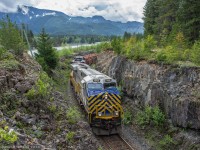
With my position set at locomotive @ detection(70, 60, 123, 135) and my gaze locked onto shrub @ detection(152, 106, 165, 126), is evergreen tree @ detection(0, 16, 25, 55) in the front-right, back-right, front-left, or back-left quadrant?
back-left

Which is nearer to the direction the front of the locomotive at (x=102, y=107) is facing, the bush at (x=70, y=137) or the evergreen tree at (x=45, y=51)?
the bush

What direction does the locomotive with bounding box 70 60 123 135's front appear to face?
toward the camera

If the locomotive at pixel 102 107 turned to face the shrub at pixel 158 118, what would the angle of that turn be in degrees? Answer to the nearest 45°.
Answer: approximately 90° to its left

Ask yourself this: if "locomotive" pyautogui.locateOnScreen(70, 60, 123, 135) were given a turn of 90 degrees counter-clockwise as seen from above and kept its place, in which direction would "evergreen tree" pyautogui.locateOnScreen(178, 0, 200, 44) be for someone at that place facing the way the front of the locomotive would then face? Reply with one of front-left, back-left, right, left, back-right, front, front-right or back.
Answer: front-left

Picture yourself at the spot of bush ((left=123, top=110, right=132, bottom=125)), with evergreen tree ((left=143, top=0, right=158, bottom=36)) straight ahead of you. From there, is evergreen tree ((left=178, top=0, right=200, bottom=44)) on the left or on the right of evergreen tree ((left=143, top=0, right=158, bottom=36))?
right

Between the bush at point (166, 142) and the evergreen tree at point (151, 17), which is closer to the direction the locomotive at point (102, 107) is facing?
the bush

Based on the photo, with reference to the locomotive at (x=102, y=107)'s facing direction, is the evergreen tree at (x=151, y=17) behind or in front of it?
behind

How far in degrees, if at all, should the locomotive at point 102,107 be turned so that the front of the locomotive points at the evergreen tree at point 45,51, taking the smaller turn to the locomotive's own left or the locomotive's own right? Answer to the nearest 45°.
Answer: approximately 135° to the locomotive's own right

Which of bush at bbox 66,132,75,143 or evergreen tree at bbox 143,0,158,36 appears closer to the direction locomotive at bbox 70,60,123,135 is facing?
the bush

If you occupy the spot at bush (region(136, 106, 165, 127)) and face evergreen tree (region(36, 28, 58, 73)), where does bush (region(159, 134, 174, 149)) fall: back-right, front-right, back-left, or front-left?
back-left

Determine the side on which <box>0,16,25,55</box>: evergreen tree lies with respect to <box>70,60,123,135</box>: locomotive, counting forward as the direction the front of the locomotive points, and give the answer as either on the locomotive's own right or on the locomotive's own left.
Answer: on the locomotive's own right

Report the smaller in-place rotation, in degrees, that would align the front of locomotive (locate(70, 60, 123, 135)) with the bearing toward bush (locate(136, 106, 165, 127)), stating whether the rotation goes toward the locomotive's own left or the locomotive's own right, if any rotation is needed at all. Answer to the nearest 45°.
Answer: approximately 90° to the locomotive's own left
